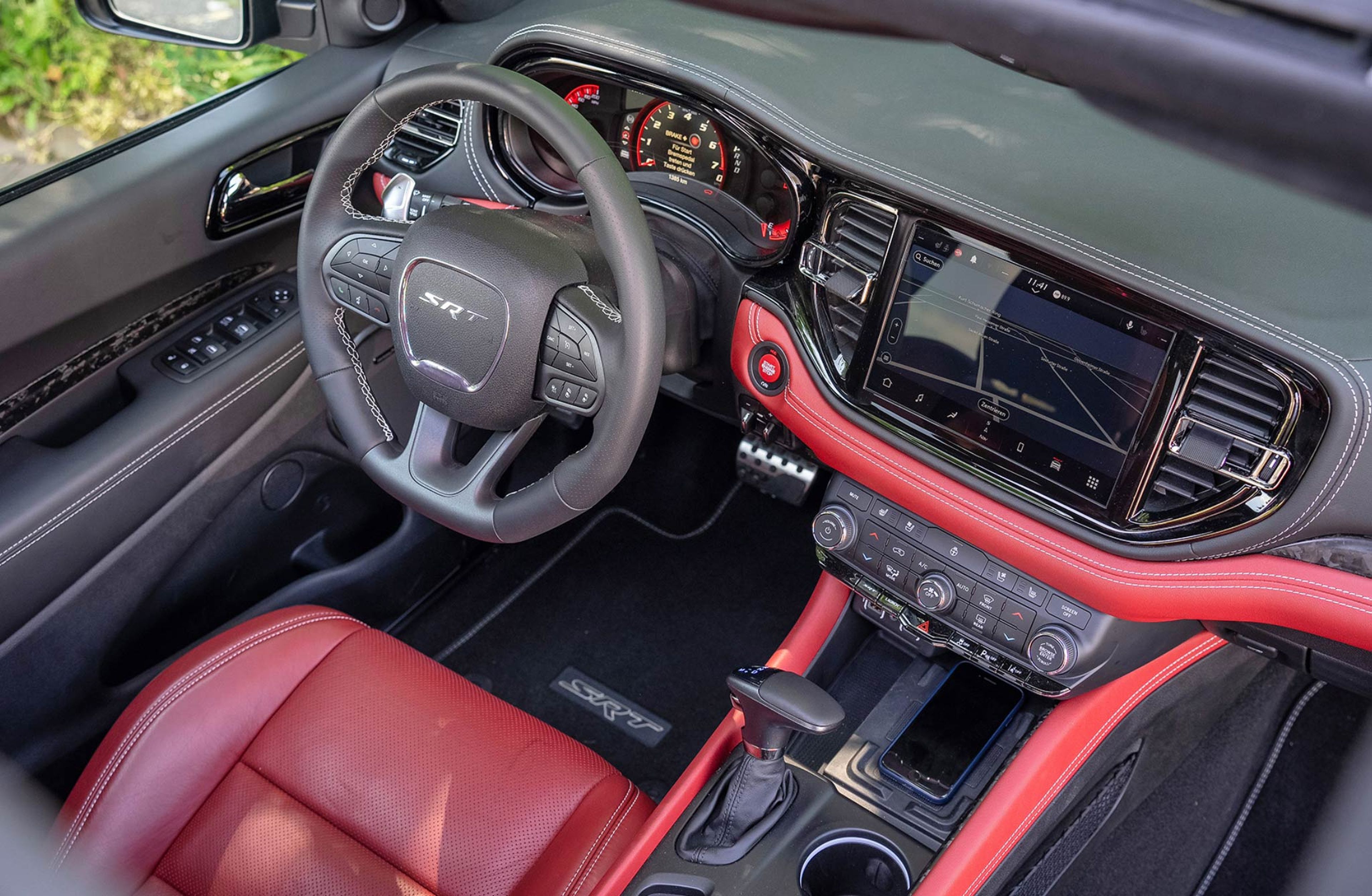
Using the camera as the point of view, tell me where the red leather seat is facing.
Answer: facing away from the viewer and to the right of the viewer

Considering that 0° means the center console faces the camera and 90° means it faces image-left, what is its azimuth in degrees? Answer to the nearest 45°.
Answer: approximately 45°

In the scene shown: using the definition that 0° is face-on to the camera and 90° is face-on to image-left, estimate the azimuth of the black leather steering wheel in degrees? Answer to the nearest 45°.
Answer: approximately 45°

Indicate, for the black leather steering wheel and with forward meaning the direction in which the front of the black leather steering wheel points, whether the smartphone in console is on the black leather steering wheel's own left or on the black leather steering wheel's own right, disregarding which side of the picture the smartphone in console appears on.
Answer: on the black leather steering wheel's own left

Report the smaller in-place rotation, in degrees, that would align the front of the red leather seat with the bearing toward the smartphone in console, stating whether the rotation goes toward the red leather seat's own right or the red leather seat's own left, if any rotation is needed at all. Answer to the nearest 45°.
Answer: approximately 45° to the red leather seat's own right

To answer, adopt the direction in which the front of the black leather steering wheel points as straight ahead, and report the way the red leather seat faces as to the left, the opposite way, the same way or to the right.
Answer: the opposite way

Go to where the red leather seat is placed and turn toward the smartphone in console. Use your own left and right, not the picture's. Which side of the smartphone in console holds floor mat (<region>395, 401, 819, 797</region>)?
left

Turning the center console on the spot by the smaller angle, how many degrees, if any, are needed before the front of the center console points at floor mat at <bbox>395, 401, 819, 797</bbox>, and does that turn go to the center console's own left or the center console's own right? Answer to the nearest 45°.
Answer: approximately 90° to the center console's own right
